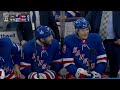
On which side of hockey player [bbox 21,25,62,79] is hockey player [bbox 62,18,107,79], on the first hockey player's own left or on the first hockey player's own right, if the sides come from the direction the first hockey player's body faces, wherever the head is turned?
on the first hockey player's own left

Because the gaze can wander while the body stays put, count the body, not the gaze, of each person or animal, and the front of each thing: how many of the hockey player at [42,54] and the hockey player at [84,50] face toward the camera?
2

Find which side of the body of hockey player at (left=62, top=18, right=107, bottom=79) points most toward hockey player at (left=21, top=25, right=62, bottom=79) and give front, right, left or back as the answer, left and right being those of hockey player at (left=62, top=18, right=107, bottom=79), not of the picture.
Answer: right

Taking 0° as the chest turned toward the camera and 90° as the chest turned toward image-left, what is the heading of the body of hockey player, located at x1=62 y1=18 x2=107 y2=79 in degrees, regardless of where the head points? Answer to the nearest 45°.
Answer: approximately 0°

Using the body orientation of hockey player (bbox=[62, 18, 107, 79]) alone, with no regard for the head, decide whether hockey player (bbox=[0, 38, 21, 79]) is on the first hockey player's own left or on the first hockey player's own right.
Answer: on the first hockey player's own right
